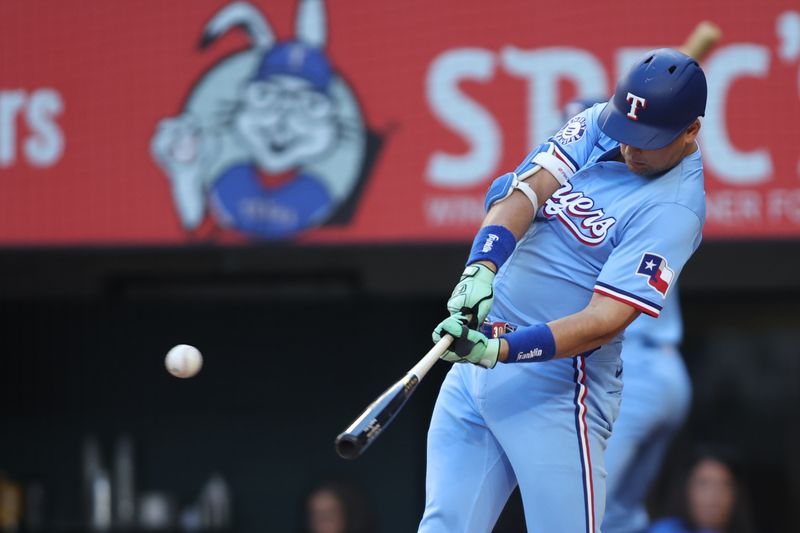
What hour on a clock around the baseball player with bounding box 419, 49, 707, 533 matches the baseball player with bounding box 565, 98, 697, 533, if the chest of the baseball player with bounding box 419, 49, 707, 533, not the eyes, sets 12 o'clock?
the baseball player with bounding box 565, 98, 697, 533 is roughly at 5 o'clock from the baseball player with bounding box 419, 49, 707, 533.

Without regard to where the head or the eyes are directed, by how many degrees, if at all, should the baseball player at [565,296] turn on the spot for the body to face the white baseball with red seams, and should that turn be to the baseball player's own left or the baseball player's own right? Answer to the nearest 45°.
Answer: approximately 45° to the baseball player's own right

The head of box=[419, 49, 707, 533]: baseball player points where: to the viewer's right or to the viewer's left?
to the viewer's left

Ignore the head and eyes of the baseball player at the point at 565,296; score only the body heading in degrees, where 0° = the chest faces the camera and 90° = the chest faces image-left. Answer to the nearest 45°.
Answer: approximately 45°

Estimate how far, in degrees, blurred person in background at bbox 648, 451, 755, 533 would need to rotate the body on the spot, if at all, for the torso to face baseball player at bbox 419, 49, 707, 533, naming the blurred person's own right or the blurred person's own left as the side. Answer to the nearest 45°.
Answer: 0° — they already face them

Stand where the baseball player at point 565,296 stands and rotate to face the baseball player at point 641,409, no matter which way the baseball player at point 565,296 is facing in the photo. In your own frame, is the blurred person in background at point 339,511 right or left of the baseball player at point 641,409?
left

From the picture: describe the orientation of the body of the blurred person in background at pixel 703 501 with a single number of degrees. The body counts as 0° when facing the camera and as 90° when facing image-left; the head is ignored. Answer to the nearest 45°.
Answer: approximately 0°

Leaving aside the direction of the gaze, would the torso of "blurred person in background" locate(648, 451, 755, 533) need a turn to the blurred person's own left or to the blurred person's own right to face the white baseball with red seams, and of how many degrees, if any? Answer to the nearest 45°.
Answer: approximately 45° to the blurred person's own right
